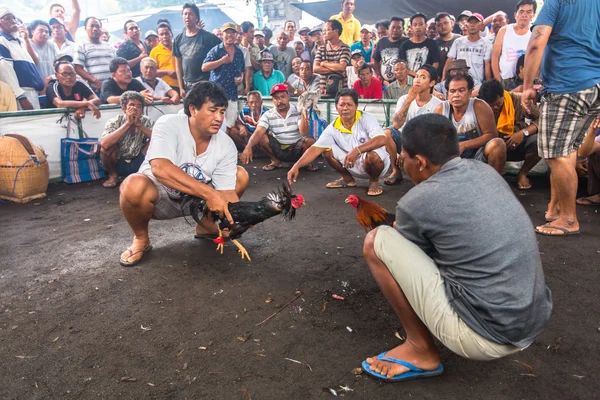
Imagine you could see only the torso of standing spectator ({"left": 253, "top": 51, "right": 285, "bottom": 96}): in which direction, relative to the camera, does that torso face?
toward the camera

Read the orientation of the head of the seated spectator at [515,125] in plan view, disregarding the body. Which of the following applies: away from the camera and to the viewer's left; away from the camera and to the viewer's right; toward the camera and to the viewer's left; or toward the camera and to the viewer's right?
toward the camera and to the viewer's left

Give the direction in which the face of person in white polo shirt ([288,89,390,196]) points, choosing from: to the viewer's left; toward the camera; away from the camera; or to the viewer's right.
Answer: toward the camera

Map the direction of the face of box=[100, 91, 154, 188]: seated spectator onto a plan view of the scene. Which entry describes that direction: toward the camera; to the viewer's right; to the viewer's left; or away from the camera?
toward the camera

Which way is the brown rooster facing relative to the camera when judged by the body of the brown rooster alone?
to the viewer's left

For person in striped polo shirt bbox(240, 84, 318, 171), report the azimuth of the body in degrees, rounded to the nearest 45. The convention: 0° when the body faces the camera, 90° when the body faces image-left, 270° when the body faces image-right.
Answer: approximately 0°

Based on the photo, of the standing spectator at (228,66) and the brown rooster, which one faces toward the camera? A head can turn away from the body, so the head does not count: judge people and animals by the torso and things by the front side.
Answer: the standing spectator

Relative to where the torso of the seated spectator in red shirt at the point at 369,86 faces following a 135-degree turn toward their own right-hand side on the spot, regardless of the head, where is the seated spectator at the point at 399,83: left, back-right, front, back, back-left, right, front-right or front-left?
back

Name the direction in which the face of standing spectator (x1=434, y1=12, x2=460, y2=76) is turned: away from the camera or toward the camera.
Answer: toward the camera

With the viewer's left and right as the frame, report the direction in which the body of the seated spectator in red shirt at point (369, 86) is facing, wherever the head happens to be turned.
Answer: facing the viewer

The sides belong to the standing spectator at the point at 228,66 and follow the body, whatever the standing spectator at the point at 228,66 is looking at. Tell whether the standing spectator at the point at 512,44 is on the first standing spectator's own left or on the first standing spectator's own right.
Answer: on the first standing spectator's own left

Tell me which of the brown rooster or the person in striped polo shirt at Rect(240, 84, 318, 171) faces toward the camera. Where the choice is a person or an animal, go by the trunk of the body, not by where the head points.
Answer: the person in striped polo shirt

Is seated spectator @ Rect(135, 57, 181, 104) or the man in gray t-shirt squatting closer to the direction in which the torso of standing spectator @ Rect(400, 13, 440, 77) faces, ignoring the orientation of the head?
the man in gray t-shirt squatting

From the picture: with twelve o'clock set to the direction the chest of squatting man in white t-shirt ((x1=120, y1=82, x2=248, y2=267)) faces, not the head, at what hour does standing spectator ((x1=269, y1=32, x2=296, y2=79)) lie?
The standing spectator is roughly at 8 o'clock from the squatting man in white t-shirt.

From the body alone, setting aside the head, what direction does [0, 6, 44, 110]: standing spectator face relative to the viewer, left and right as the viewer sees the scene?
facing the viewer and to the right of the viewer

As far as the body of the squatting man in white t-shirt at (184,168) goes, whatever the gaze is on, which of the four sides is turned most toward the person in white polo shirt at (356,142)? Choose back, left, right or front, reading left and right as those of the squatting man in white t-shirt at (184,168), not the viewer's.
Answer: left
